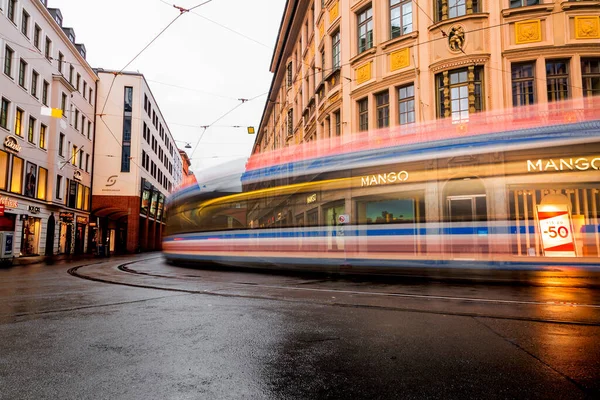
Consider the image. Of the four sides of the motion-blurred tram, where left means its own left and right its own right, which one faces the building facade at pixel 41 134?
front
